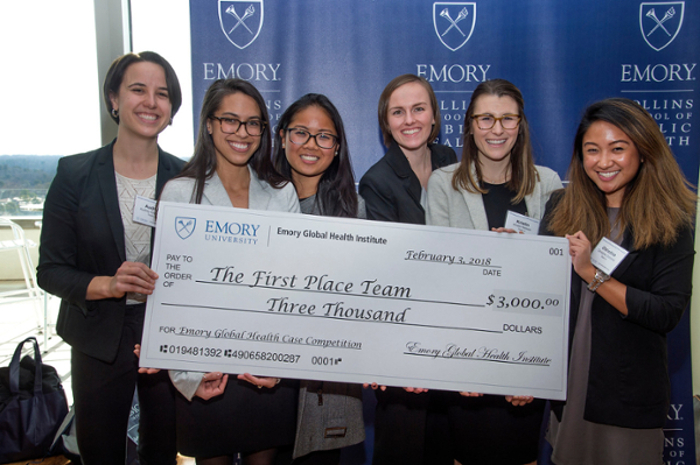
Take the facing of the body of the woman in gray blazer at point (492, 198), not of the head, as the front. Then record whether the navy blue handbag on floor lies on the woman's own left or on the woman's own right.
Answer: on the woman's own right

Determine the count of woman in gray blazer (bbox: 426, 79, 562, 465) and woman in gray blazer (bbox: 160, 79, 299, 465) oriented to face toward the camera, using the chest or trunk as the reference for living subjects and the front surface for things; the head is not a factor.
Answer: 2
